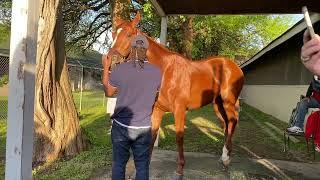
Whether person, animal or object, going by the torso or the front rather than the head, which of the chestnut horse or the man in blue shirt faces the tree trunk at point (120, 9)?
the man in blue shirt

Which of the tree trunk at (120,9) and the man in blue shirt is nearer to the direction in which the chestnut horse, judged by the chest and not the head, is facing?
the man in blue shirt

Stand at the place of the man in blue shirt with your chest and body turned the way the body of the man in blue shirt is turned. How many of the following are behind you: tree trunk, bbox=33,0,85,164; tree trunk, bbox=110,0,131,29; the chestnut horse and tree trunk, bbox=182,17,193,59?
0

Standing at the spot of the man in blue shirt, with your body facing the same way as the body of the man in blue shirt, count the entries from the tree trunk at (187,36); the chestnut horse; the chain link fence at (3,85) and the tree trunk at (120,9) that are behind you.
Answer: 0

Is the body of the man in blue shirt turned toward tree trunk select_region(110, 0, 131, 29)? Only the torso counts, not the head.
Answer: yes

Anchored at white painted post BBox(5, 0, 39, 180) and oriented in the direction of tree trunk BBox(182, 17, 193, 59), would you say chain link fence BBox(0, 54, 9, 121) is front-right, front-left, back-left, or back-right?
front-left

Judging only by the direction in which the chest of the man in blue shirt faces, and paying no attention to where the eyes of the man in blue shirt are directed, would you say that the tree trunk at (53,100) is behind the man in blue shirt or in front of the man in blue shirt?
in front

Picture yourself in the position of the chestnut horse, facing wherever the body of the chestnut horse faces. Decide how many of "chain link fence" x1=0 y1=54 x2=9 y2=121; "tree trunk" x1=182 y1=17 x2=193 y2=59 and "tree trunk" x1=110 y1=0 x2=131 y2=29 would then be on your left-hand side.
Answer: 0

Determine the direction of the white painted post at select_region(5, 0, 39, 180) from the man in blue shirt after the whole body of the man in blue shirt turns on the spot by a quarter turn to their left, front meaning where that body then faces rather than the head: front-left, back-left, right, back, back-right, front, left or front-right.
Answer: front-left

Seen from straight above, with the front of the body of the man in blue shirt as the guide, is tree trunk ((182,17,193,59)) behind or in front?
in front

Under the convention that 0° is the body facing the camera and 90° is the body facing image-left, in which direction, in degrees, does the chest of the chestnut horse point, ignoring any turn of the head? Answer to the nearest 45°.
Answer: approximately 45°

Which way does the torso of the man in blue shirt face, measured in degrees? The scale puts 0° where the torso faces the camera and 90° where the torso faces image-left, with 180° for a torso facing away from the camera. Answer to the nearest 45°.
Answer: approximately 180°

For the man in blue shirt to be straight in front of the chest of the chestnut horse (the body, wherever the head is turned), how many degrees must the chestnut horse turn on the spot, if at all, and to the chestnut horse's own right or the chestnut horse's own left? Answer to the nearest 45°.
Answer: approximately 45° to the chestnut horse's own left

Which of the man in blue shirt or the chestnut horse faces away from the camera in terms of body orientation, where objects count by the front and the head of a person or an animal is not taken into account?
the man in blue shirt

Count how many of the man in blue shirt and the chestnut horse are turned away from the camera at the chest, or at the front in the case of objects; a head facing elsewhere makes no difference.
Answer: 1

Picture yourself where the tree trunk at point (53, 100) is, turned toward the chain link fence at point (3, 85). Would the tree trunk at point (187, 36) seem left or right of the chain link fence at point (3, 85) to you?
right
